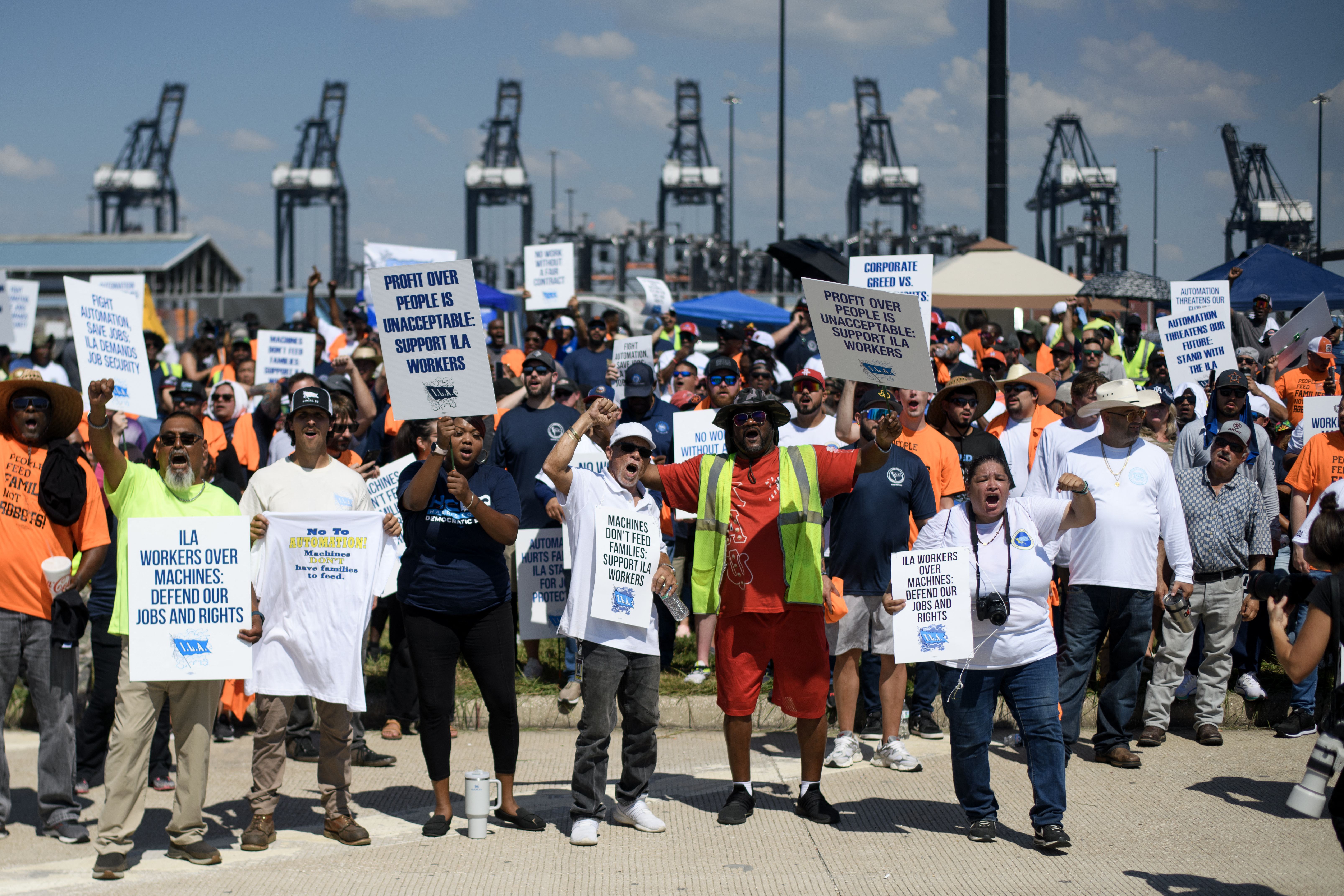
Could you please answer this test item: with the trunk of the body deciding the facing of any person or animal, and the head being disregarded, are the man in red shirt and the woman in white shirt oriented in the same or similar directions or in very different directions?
same or similar directions

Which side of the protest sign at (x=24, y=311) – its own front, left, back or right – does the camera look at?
front

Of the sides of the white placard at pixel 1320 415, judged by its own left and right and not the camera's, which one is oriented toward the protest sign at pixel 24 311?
right

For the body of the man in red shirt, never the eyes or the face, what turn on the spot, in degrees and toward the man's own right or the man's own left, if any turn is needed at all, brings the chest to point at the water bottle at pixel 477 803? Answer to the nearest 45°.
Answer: approximately 90° to the man's own right

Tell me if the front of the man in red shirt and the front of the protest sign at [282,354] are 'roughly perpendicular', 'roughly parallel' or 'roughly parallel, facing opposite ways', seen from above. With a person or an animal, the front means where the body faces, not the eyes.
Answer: roughly parallel

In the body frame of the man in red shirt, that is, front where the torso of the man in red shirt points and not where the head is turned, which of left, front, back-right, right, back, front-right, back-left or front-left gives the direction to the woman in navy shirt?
right

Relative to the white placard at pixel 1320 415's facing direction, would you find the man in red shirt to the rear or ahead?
ahead

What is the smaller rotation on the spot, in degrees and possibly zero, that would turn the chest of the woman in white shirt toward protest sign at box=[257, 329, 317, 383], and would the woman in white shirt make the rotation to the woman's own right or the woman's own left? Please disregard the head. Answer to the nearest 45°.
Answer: approximately 135° to the woman's own right

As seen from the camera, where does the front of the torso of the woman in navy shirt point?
toward the camera

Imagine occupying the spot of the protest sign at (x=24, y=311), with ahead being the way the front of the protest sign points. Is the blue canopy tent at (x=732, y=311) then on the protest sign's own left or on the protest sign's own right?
on the protest sign's own left

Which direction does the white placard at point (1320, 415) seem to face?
toward the camera

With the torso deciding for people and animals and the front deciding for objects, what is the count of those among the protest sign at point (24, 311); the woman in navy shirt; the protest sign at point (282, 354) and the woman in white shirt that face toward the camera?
4
